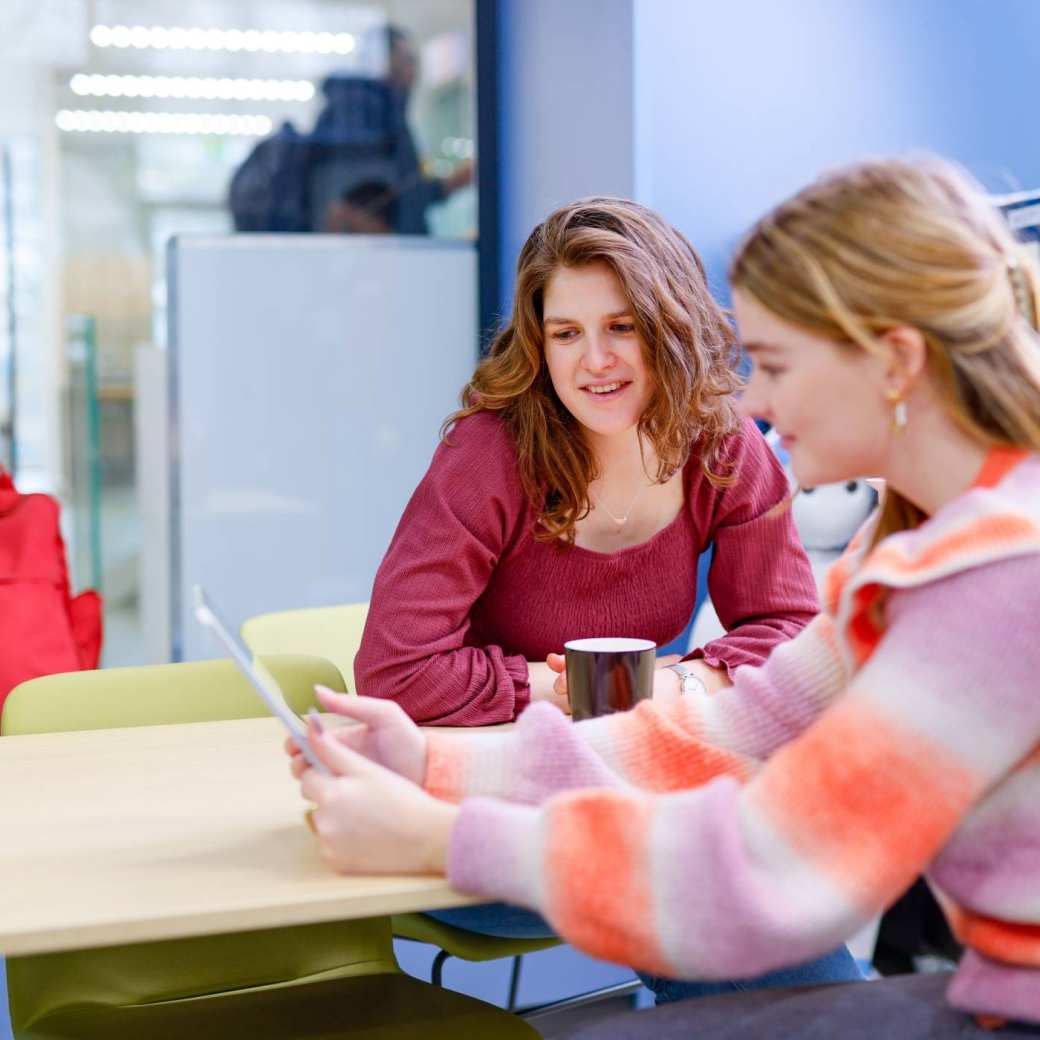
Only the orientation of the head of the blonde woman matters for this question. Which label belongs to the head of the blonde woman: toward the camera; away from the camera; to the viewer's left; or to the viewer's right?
to the viewer's left

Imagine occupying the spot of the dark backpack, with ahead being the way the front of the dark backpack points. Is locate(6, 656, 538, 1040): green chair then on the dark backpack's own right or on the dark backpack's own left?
on the dark backpack's own left

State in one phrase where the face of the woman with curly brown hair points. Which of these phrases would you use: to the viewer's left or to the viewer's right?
to the viewer's left

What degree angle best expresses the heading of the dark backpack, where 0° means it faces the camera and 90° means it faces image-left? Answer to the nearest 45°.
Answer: approximately 90°

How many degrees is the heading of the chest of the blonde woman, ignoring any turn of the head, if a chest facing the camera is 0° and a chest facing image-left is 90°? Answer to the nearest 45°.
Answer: approximately 90°

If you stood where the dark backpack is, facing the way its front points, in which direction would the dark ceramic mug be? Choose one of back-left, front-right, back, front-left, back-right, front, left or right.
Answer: left

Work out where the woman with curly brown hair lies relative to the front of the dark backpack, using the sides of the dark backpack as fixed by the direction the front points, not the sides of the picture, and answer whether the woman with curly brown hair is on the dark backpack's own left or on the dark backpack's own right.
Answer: on the dark backpack's own left

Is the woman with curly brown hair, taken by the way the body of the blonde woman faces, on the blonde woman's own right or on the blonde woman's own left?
on the blonde woman's own right
